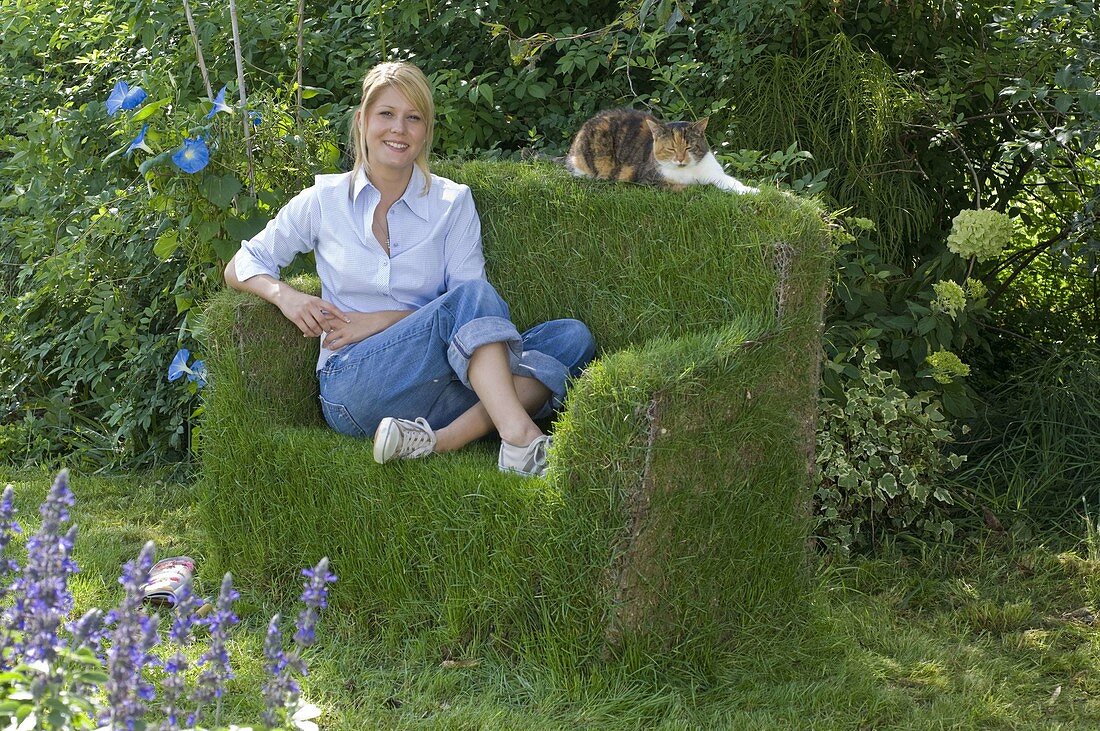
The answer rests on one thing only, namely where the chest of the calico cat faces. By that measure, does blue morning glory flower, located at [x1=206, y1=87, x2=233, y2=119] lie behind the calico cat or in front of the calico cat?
behind

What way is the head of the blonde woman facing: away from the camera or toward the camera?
toward the camera

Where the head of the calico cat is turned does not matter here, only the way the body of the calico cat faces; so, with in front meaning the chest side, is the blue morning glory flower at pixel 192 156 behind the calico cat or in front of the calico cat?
behind

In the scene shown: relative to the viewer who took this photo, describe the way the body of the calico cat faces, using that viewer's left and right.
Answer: facing the viewer and to the right of the viewer

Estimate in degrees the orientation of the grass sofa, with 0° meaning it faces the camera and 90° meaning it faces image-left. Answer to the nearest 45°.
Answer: approximately 45°

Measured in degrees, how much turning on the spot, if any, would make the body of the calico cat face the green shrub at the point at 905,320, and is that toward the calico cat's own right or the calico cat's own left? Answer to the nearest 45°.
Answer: approximately 45° to the calico cat's own left

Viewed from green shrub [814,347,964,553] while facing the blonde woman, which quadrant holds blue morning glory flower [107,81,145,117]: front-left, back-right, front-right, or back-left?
front-right

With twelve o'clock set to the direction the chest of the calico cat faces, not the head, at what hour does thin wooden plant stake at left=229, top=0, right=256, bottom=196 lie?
The thin wooden plant stake is roughly at 5 o'clock from the calico cat.

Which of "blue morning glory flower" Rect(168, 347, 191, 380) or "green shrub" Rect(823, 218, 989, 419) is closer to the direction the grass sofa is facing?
the blue morning glory flower

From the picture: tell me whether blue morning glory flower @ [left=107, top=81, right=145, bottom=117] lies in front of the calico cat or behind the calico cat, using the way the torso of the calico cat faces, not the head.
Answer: behind

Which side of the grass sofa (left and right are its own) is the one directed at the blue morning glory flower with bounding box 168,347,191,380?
right

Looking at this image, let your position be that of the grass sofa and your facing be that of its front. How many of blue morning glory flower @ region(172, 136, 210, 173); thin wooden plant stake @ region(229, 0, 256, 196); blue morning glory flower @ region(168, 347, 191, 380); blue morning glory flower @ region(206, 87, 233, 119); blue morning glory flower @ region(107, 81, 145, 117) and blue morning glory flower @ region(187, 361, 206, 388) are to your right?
6

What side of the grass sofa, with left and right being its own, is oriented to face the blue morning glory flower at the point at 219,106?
right
